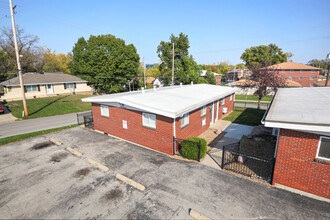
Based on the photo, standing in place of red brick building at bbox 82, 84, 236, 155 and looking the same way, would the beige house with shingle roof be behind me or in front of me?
behind

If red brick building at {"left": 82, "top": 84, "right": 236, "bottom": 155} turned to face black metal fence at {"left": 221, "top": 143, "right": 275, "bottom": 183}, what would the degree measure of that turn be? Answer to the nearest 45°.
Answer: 0° — it already faces it

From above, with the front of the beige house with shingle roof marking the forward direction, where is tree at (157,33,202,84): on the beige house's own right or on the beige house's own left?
on the beige house's own left

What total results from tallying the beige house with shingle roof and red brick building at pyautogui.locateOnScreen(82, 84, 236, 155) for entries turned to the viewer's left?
0

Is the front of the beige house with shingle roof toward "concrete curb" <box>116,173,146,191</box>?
yes

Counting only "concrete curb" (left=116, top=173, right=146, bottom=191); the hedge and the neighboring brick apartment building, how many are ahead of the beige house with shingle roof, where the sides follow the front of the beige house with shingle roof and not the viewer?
3

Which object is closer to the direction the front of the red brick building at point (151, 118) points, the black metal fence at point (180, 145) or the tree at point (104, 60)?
the black metal fence

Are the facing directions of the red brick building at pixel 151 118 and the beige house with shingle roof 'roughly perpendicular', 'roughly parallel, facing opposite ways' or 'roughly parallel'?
roughly parallel

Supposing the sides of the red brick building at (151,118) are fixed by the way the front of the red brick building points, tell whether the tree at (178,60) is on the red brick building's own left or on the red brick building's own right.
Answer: on the red brick building's own left

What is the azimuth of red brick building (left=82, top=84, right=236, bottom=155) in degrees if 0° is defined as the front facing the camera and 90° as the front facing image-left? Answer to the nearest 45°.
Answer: approximately 315°

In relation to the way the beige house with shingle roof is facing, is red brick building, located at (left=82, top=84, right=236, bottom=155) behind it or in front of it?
in front

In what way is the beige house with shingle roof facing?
toward the camera

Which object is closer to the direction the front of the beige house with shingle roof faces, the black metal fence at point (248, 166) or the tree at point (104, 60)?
the black metal fence

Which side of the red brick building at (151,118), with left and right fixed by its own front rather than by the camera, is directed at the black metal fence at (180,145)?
right

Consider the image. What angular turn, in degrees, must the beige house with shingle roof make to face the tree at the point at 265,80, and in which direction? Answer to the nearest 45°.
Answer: approximately 45° to its left

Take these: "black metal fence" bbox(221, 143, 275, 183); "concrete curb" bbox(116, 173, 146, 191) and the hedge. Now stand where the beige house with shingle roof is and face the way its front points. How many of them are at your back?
0

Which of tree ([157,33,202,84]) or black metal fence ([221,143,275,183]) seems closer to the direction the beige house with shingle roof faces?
the black metal fence
